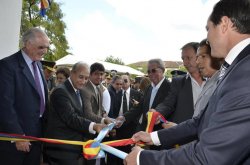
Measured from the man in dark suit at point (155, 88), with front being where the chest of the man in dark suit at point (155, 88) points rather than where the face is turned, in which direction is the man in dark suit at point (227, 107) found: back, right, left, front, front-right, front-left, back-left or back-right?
front-left

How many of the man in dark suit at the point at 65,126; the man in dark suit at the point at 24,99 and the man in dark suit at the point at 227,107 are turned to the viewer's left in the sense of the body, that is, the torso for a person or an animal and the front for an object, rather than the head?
1

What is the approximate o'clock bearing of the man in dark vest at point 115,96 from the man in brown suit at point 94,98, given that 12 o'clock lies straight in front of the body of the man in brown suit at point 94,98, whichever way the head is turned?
the man in dark vest at point 115,96 is roughly at 8 o'clock from the man in brown suit at point 94,98.

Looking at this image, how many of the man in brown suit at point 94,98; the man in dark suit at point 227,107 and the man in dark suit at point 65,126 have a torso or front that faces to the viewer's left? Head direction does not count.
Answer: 1

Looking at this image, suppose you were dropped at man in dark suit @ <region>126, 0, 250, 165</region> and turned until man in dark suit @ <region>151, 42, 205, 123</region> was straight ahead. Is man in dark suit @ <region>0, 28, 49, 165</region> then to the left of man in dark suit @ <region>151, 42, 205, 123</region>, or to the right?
left

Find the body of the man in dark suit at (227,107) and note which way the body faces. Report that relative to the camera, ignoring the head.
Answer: to the viewer's left

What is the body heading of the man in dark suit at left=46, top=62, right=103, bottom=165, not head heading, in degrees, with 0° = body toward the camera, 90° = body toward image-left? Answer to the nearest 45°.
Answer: approximately 315°

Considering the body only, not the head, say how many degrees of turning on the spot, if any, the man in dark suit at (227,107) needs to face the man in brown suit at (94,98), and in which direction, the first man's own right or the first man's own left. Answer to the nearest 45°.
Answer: approximately 45° to the first man's own right
